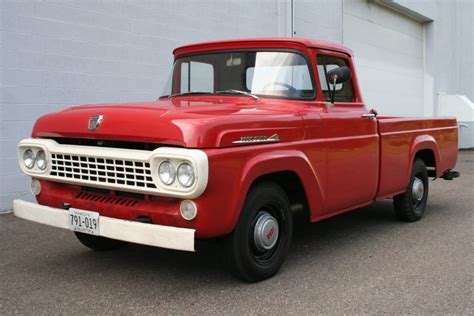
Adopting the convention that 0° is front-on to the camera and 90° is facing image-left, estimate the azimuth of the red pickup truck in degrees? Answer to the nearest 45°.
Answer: approximately 45°
